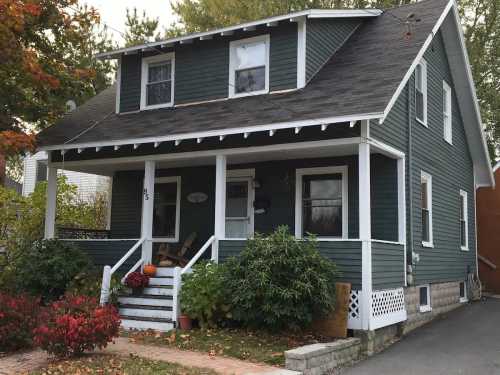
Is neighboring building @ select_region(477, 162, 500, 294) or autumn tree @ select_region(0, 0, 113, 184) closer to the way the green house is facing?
the autumn tree

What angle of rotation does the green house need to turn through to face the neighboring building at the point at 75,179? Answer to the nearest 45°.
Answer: approximately 90° to its right

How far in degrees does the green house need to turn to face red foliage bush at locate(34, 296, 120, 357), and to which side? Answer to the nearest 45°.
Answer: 0° — it already faces it

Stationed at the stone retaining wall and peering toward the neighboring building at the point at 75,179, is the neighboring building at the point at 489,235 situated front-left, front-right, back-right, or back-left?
front-right

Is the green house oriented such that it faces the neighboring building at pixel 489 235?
no

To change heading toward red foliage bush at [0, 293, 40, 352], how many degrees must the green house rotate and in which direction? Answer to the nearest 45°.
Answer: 0° — it already faces it
